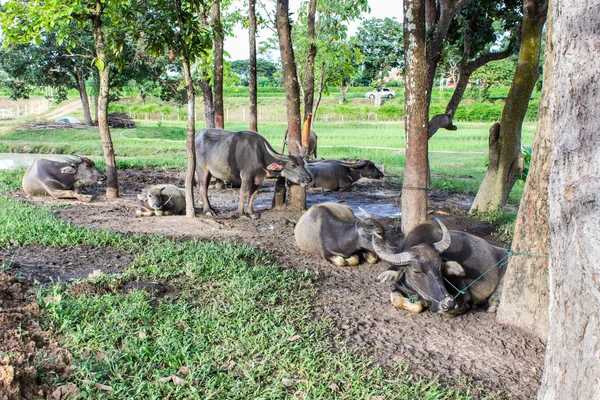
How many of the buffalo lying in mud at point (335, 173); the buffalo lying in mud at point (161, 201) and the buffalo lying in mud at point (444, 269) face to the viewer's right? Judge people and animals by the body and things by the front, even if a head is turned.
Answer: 1

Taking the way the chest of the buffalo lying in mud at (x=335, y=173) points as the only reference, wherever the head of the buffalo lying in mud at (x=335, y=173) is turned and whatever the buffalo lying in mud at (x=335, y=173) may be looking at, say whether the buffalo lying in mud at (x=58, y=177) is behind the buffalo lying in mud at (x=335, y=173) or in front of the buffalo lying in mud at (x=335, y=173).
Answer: behind

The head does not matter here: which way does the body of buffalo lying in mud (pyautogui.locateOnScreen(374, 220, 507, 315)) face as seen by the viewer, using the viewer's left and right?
facing the viewer and to the left of the viewer

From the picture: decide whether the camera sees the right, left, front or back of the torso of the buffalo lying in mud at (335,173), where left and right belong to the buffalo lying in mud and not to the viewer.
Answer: right

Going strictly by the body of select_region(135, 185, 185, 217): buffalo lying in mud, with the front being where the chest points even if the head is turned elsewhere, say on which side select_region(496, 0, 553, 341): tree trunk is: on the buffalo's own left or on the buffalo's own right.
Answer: on the buffalo's own left

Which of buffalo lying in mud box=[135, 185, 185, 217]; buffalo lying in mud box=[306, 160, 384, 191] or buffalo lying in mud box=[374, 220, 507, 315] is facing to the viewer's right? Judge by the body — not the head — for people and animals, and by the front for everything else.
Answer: buffalo lying in mud box=[306, 160, 384, 191]

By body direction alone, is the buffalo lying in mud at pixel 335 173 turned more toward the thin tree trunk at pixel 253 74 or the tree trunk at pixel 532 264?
the tree trunk

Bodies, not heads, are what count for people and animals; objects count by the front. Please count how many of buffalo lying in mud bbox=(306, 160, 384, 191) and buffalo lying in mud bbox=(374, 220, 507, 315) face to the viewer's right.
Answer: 1

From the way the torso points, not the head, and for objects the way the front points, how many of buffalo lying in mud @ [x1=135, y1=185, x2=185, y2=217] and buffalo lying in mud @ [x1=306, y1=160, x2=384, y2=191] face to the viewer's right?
1

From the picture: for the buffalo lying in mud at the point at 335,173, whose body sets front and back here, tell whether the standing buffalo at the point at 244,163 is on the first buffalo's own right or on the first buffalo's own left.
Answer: on the first buffalo's own right

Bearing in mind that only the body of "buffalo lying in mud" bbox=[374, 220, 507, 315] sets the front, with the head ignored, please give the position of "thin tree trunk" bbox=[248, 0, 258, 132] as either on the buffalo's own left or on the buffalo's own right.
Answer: on the buffalo's own right

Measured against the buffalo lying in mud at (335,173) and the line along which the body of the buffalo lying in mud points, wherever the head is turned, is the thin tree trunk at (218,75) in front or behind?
behind
